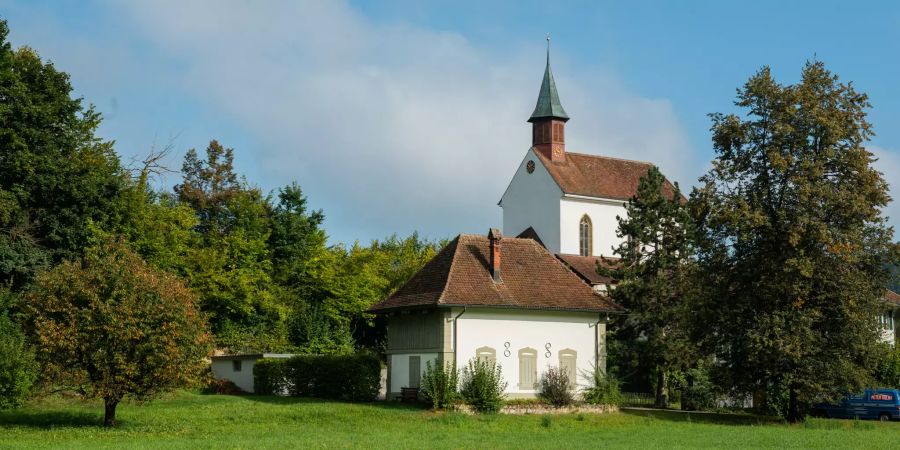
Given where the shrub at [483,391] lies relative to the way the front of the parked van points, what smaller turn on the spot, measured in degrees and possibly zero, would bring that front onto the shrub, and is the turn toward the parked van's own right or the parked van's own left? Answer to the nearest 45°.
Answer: approximately 45° to the parked van's own left

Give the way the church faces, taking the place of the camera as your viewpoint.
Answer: facing the viewer and to the left of the viewer

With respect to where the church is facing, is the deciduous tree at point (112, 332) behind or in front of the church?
in front

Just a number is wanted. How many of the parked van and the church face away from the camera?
0

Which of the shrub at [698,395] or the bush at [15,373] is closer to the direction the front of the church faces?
the bush

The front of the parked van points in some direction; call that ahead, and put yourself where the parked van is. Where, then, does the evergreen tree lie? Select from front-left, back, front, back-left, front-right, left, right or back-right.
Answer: front

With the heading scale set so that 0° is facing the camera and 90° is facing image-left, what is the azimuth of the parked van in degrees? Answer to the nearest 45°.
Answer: approximately 90°
